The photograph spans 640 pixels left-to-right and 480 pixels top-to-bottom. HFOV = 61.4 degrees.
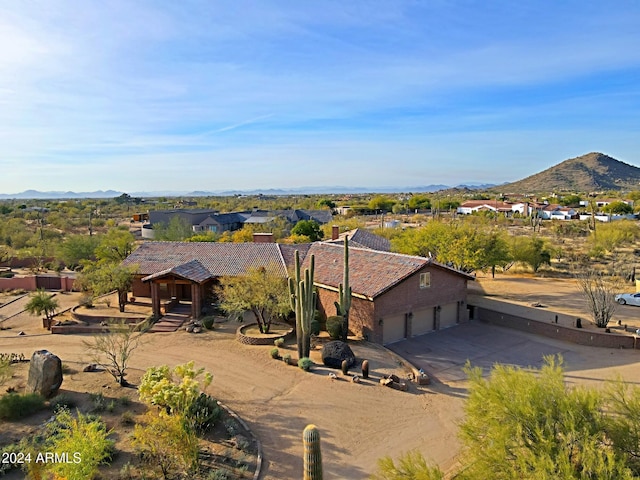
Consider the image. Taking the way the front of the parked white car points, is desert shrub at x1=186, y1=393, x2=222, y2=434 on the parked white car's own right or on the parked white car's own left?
on the parked white car's own left

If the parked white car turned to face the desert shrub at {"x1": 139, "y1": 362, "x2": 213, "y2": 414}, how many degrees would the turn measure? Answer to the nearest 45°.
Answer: approximately 90° to its left

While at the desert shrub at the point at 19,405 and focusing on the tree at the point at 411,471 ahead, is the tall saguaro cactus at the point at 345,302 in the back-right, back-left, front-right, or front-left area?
front-left

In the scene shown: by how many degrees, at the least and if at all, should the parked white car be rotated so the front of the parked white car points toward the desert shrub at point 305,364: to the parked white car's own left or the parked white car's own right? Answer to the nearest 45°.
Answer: approximately 45° to the parked white car's own left

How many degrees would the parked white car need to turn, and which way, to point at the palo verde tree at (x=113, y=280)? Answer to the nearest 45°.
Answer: approximately 45° to its left

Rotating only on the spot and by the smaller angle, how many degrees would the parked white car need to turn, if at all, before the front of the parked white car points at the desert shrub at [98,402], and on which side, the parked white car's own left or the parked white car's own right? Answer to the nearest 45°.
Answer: approximately 45° to the parked white car's own left

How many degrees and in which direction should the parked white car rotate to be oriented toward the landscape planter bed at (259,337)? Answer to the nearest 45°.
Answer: approximately 45° to its left

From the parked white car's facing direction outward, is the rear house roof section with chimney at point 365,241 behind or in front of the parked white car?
in front

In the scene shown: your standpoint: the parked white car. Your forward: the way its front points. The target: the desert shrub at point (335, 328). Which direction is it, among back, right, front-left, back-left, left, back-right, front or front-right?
front-left

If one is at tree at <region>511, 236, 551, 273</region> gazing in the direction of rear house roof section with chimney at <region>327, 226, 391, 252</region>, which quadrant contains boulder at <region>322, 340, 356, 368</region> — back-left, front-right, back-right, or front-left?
front-left

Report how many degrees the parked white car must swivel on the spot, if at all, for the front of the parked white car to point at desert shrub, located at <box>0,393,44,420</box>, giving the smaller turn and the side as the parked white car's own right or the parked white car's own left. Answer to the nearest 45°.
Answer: approximately 45° to the parked white car's own left

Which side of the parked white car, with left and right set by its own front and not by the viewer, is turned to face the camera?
left
